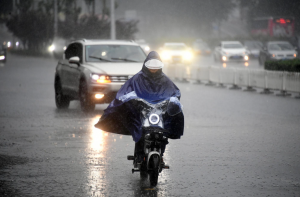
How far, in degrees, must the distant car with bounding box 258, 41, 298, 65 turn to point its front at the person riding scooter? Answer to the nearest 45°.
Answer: approximately 45° to its right

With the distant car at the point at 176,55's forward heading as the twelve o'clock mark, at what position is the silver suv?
The silver suv is roughly at 12 o'clock from the distant car.

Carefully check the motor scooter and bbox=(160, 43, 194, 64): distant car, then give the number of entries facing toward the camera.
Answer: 2

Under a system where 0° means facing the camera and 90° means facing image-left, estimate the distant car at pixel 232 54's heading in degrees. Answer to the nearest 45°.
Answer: approximately 0°

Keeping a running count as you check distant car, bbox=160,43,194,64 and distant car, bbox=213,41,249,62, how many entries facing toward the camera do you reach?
2

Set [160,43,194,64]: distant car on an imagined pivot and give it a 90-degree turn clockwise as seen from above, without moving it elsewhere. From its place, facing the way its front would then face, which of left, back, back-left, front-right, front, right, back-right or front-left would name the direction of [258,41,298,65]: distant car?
back-left

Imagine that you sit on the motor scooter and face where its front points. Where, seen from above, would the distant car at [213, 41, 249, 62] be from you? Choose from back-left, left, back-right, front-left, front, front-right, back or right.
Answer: back

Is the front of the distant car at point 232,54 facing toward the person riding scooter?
yes

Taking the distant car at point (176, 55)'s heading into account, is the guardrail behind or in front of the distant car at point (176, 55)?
in front

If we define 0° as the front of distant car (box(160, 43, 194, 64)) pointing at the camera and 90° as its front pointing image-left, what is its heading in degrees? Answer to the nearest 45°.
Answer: approximately 0°
